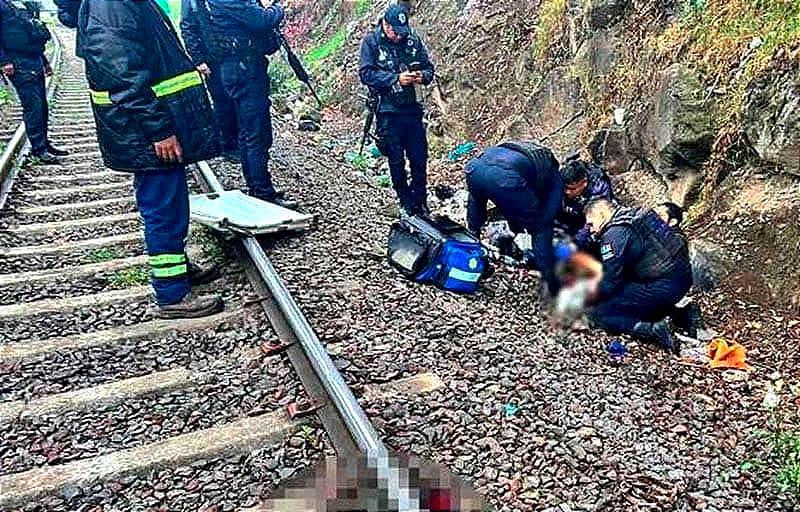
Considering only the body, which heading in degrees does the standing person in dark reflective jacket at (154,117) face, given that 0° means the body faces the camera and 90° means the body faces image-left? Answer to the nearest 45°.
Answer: approximately 270°

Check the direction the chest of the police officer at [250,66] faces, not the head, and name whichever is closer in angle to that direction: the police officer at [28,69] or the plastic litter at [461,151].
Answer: the plastic litter

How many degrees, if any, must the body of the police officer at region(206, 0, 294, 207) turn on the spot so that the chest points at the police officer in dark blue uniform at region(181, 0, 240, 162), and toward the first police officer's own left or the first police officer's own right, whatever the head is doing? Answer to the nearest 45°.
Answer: approximately 135° to the first police officer's own left

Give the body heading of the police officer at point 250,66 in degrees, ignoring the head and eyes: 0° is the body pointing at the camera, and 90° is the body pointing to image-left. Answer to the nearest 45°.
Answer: approximately 270°

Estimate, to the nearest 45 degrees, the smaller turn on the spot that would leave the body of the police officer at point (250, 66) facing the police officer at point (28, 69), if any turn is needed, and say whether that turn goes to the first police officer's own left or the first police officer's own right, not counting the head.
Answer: approximately 135° to the first police officer's own left

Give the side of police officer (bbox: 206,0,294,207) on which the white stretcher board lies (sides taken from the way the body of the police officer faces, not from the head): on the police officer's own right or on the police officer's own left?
on the police officer's own right

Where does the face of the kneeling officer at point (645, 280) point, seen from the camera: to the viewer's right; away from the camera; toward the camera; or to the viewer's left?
to the viewer's left

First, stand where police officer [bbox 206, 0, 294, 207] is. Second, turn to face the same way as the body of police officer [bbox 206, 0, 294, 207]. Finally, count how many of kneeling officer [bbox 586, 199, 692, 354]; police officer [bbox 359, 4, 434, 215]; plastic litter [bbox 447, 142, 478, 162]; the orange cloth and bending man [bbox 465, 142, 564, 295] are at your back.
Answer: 0

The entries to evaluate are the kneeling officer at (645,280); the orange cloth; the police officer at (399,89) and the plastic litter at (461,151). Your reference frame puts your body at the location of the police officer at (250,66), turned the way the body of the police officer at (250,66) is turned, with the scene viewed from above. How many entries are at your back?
0

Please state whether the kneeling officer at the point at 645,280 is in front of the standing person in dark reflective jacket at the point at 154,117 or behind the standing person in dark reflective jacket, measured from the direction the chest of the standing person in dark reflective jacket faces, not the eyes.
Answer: in front

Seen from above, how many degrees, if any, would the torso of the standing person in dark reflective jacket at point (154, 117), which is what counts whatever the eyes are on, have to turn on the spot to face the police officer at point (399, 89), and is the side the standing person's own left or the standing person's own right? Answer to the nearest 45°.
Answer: approximately 45° to the standing person's own left

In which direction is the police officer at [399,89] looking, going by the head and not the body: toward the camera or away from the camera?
toward the camera

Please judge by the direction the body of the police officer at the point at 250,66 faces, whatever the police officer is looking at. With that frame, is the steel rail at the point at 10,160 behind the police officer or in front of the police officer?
behind
